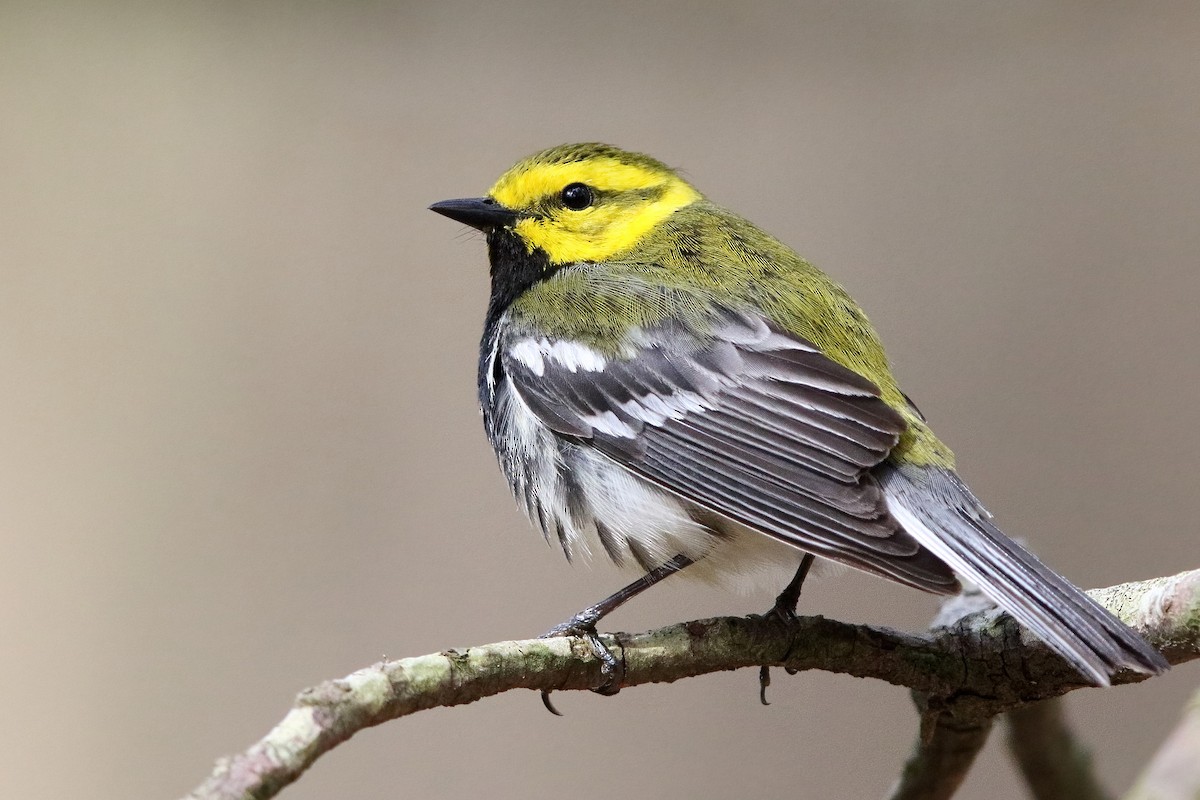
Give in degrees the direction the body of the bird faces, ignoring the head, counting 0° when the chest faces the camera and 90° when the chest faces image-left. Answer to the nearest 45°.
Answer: approximately 90°
